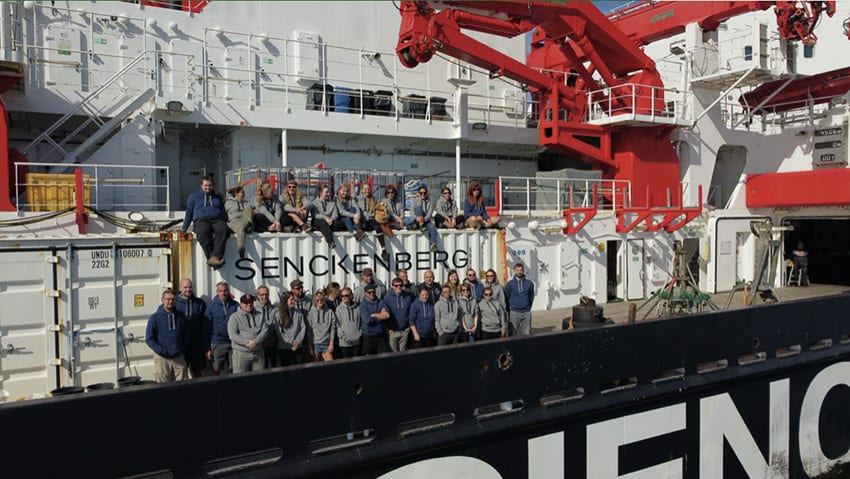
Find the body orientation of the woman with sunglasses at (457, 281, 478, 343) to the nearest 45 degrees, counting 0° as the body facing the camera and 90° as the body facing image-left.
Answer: approximately 0°

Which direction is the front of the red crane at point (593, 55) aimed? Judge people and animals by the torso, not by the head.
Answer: to the viewer's left

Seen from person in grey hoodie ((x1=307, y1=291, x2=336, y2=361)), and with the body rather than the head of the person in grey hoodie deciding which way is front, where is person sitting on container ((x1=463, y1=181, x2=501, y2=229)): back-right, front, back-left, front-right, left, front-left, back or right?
back-left

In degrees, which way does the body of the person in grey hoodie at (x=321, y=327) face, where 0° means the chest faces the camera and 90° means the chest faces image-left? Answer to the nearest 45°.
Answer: approximately 0°

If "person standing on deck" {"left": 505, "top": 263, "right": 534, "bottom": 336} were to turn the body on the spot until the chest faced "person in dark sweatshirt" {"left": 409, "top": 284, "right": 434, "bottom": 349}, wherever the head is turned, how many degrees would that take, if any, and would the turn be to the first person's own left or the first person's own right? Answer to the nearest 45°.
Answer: approximately 45° to the first person's own right

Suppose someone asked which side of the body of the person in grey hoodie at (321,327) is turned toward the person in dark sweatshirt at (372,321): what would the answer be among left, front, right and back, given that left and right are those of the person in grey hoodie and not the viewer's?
left

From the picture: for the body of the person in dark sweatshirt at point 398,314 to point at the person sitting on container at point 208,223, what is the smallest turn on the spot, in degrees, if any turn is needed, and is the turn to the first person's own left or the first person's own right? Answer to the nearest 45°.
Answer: approximately 90° to the first person's own right

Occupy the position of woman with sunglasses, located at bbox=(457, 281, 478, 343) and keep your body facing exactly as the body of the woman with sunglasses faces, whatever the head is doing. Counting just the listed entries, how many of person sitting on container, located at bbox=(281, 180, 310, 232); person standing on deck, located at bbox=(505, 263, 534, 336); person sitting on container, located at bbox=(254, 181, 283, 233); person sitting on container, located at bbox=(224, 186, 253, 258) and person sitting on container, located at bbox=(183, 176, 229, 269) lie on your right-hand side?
4

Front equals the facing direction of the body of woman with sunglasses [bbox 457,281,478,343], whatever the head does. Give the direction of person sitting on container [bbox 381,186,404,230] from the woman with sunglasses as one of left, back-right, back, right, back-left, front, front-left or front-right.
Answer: back-right

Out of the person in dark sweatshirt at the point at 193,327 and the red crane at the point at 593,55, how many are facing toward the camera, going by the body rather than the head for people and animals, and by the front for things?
1

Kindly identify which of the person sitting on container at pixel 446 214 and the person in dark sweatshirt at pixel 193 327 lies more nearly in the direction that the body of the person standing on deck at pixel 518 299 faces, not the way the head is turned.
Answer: the person in dark sweatshirt
